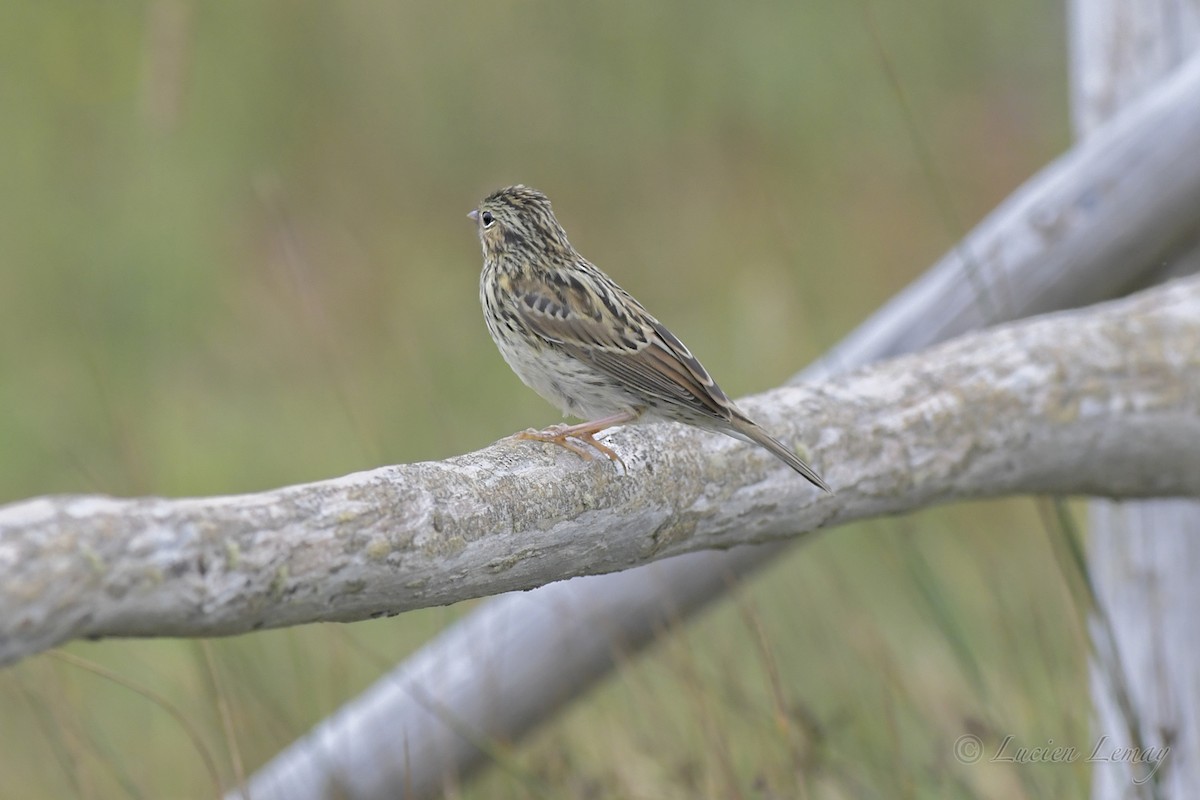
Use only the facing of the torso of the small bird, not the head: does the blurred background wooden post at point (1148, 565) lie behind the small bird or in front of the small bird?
behind

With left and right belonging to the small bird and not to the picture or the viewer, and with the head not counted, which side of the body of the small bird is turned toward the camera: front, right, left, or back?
left
